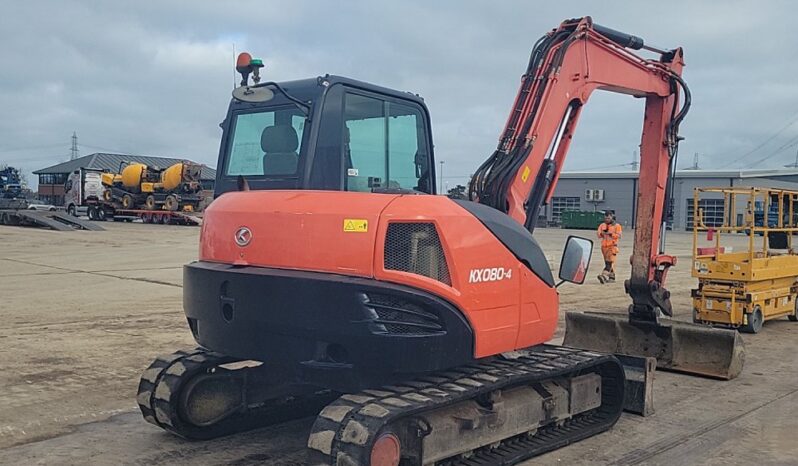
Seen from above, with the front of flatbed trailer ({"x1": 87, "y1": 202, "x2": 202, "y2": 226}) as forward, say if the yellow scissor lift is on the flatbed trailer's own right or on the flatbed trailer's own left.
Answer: on the flatbed trailer's own left

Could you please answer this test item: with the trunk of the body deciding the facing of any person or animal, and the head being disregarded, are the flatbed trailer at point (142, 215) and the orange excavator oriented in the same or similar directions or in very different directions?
very different directions

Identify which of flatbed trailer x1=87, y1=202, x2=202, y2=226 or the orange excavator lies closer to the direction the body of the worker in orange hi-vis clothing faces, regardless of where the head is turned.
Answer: the orange excavator

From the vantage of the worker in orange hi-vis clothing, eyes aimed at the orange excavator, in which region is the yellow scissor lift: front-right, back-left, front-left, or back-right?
front-left

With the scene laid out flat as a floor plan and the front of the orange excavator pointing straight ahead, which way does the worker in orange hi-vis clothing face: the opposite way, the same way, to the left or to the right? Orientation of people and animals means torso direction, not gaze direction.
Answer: the opposite way

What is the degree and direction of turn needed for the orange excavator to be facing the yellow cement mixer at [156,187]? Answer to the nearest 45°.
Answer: approximately 90° to its left

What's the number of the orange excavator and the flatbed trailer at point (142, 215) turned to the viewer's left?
1

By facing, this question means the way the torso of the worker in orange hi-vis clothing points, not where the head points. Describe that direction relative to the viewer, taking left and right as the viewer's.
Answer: facing the viewer and to the left of the viewer

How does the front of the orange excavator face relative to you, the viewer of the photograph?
facing away from the viewer and to the right of the viewer

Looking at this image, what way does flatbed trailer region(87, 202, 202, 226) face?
to the viewer's left

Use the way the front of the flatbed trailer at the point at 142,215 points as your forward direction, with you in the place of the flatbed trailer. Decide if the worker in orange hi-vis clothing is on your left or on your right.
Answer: on your left

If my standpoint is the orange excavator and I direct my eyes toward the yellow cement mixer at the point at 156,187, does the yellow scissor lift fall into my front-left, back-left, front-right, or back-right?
front-right

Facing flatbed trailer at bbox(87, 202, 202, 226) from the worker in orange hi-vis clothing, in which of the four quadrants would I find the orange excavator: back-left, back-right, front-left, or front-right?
back-left

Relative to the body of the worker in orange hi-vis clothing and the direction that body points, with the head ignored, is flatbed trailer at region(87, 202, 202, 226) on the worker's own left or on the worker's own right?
on the worker's own right

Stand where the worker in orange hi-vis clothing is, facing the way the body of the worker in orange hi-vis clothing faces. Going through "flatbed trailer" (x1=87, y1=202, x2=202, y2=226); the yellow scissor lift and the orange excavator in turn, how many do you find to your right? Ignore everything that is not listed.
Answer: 1

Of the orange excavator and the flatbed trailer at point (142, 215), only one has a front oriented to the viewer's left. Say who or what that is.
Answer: the flatbed trailer

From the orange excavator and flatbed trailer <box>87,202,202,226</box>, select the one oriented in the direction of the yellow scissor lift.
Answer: the orange excavator
